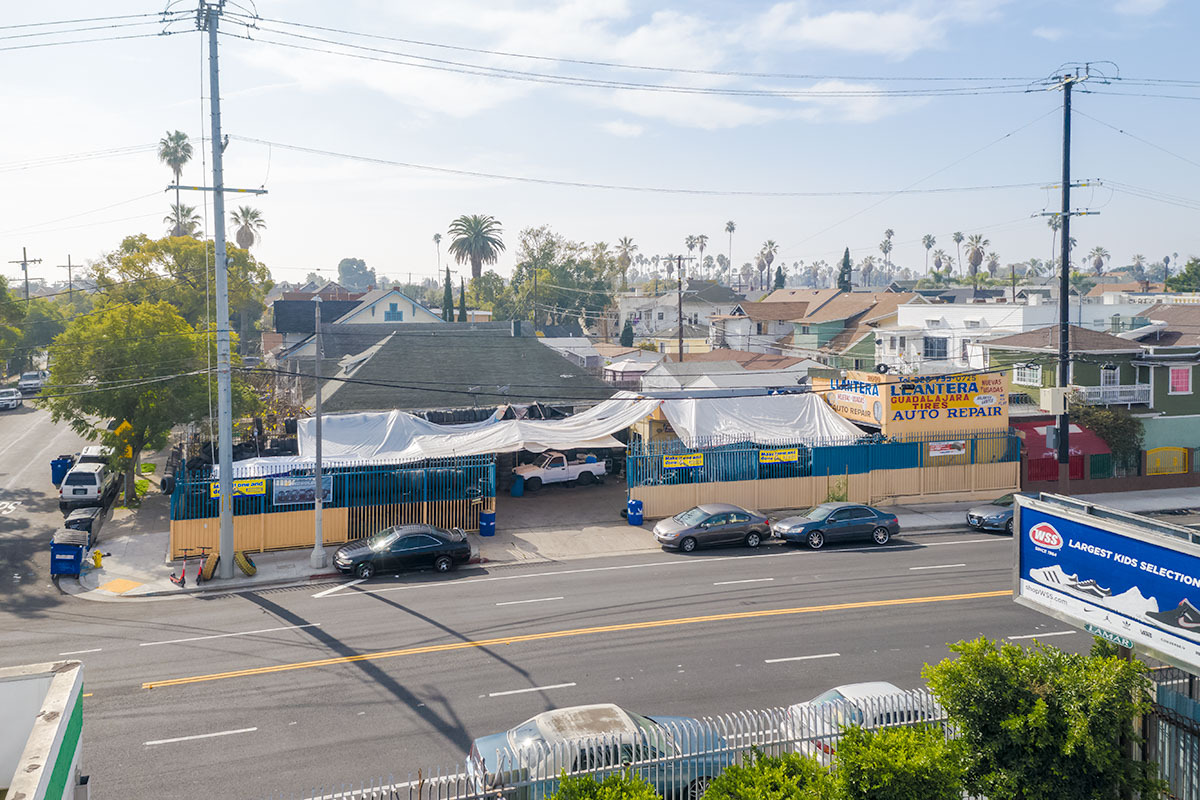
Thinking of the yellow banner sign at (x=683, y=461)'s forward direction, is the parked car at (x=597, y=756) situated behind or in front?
in front

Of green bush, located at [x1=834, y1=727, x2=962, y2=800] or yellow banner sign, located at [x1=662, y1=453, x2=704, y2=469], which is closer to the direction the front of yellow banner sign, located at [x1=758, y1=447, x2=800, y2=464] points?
the green bush

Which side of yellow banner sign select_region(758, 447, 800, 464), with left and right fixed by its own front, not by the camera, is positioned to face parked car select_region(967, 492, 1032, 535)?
left

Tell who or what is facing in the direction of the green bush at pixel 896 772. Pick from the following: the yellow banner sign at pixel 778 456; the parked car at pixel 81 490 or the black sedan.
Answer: the yellow banner sign

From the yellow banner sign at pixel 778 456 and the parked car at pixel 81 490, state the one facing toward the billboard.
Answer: the yellow banner sign

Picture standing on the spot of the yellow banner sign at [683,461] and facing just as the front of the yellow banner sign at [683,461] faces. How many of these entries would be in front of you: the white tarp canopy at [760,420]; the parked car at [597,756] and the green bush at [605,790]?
2

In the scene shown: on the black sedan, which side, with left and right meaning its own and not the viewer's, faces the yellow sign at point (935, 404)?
back

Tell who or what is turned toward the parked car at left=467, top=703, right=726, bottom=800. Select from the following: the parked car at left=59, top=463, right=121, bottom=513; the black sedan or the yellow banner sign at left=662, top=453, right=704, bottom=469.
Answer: the yellow banner sign

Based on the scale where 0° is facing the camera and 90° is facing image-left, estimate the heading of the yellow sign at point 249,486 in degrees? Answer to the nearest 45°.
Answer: approximately 0°

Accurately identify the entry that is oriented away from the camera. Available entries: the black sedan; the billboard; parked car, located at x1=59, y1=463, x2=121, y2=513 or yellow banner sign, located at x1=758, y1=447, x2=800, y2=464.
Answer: the parked car

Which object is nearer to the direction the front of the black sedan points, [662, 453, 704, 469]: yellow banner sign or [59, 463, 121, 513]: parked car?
the parked car

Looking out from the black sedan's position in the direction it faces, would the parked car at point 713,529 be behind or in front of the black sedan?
behind

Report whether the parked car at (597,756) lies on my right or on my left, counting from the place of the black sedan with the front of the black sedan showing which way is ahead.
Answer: on my left

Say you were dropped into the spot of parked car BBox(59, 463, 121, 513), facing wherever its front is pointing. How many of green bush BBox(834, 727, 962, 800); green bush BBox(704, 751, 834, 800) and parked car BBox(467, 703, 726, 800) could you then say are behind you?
3

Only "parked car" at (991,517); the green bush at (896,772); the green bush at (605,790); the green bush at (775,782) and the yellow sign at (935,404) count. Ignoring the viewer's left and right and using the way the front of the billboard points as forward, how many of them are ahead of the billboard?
3
